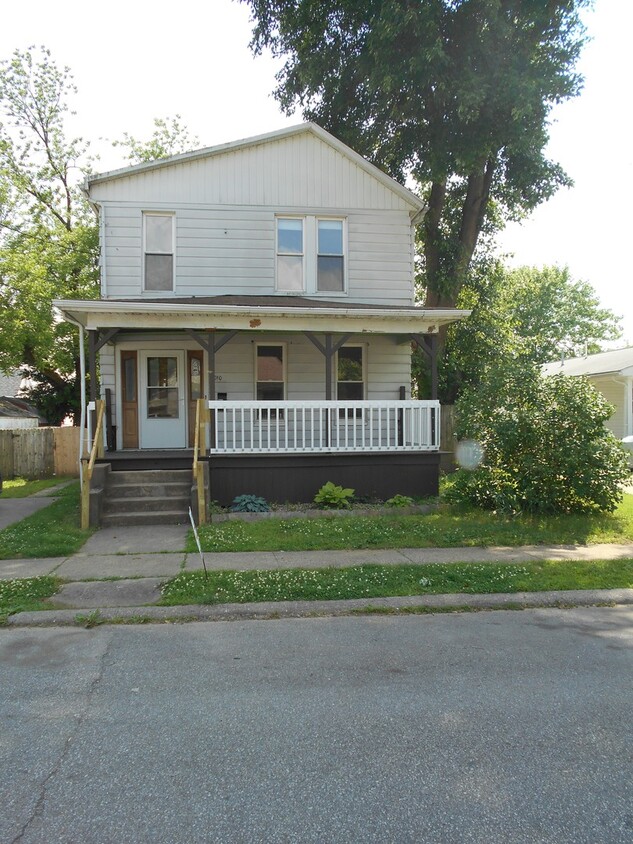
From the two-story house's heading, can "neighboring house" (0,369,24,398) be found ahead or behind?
behind

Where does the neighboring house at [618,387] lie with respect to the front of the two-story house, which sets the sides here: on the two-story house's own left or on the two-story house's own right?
on the two-story house's own left

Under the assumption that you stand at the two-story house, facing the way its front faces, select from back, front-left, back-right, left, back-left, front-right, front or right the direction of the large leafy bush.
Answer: front-left

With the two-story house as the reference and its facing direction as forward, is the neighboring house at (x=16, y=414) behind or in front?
behind

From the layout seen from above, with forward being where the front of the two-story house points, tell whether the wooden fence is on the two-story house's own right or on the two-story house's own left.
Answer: on the two-story house's own right

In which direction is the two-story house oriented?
toward the camera

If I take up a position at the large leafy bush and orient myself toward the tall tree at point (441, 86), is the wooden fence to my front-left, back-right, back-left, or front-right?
front-left

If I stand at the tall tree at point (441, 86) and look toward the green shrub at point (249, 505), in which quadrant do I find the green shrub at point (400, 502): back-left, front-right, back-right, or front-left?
front-left
